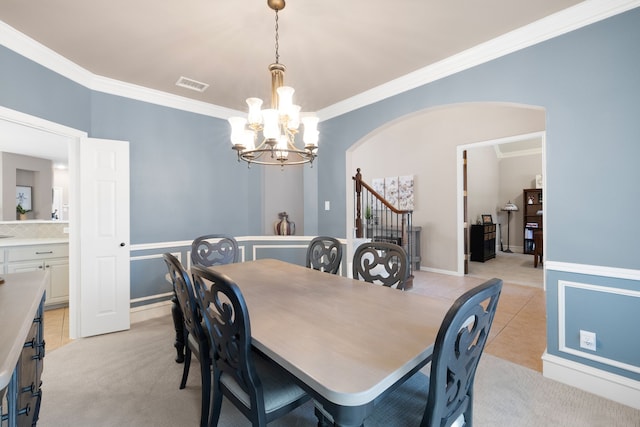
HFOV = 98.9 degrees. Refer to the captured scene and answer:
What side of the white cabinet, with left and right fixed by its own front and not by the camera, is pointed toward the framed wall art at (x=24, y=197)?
back

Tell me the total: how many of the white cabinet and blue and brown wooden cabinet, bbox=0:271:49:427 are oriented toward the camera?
1

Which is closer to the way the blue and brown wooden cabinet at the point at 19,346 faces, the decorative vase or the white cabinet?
the decorative vase

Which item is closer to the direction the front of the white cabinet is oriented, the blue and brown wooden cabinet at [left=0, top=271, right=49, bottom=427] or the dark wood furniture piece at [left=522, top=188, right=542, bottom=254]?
the blue and brown wooden cabinet

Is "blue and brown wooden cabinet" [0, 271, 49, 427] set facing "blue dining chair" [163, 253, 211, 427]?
yes

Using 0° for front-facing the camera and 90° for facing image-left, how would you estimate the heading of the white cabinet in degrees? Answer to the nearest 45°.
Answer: approximately 0°

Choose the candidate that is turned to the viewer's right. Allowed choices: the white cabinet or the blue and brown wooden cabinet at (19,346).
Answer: the blue and brown wooden cabinet

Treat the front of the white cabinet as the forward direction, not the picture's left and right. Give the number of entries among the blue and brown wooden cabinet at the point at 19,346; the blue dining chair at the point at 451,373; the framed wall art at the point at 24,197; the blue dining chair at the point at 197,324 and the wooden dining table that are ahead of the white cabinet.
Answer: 4

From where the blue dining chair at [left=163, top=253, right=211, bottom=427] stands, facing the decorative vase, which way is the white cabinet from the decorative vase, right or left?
left

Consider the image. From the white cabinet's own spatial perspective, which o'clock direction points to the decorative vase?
The decorative vase is roughly at 10 o'clock from the white cabinet.

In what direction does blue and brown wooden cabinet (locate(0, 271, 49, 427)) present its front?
to the viewer's right

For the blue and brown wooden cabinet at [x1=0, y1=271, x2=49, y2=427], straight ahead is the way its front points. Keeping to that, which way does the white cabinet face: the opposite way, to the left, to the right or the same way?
to the right

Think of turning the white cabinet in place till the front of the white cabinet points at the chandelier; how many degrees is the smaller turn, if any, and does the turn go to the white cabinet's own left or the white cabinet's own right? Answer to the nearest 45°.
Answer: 0° — it already faces it
